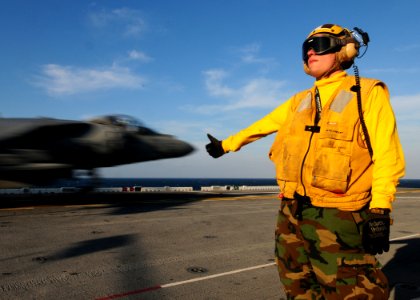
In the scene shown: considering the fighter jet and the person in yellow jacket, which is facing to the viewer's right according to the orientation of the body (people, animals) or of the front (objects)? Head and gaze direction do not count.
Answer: the fighter jet

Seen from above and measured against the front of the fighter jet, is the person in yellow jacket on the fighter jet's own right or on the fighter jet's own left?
on the fighter jet's own right

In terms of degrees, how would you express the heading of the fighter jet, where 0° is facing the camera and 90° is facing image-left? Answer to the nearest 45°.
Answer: approximately 270°

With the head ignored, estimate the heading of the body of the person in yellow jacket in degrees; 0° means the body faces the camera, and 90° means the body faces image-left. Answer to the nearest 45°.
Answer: approximately 45°

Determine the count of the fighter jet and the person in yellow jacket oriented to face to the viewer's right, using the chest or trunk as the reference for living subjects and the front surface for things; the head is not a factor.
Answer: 1

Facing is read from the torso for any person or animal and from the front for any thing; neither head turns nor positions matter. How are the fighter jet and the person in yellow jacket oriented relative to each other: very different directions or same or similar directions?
very different directions

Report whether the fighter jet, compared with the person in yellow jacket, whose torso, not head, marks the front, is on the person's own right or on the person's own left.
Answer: on the person's own right
